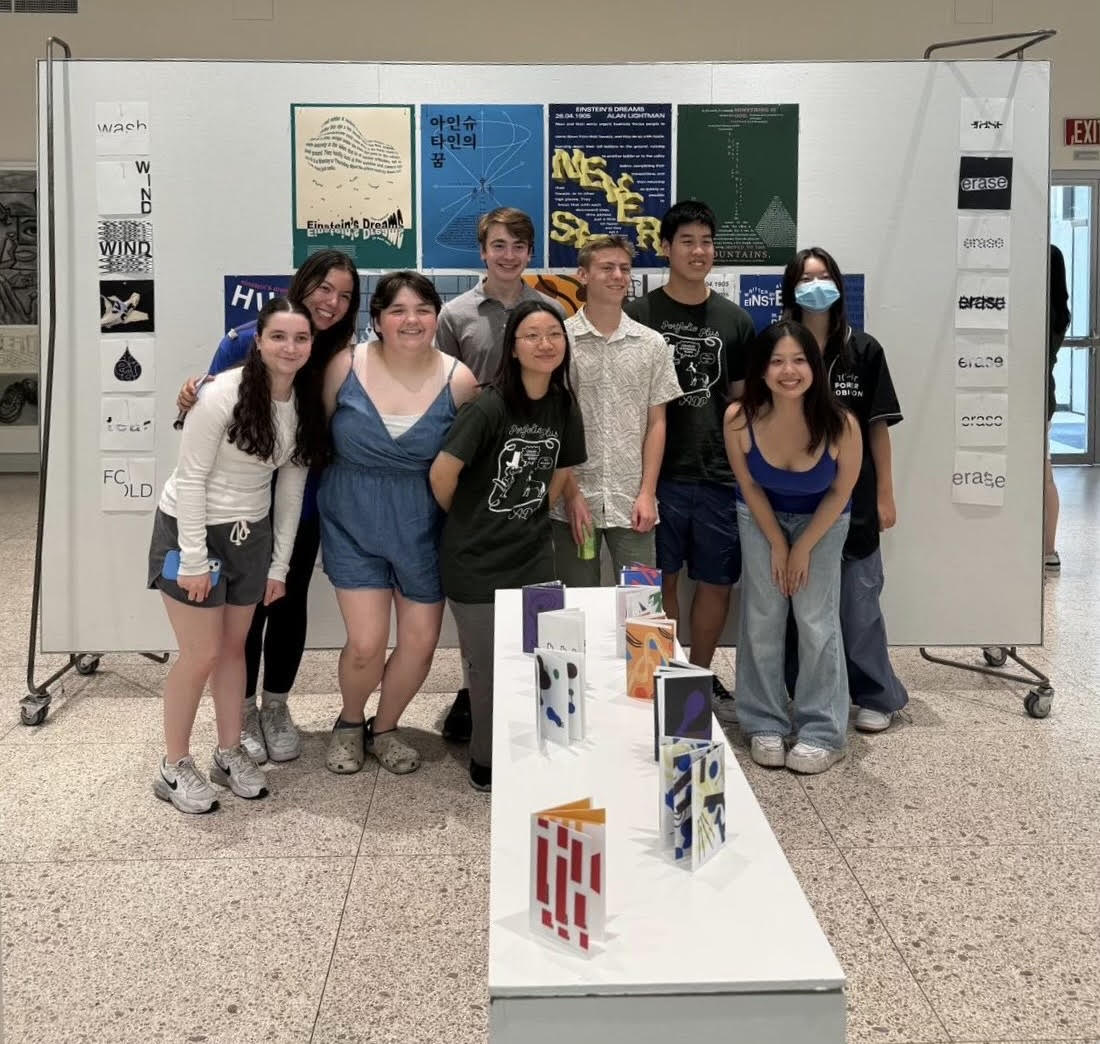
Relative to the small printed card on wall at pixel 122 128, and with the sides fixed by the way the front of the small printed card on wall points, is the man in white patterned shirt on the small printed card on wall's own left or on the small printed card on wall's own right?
on the small printed card on wall's own left

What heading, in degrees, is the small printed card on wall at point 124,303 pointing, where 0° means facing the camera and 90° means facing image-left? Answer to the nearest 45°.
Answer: approximately 0°

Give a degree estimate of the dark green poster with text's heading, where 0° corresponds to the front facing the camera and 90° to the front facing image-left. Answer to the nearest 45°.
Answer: approximately 0°

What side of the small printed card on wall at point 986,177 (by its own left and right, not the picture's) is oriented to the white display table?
front

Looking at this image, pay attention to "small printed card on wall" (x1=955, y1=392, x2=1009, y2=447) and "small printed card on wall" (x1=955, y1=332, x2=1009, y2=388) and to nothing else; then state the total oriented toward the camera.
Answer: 2

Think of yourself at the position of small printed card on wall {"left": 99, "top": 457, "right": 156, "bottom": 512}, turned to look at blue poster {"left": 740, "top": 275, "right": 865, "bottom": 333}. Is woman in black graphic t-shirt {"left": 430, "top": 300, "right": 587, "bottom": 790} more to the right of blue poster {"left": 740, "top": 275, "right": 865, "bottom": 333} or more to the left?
right
